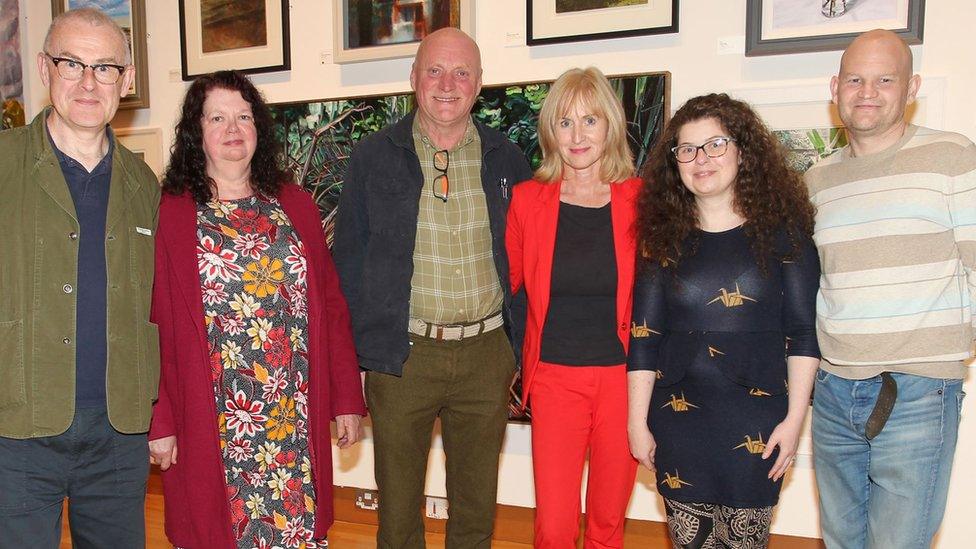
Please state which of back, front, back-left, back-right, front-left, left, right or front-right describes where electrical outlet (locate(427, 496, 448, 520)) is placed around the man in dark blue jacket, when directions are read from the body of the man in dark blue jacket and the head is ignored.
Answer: back

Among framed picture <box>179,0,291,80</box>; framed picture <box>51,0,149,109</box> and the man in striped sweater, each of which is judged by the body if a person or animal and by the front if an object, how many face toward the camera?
3

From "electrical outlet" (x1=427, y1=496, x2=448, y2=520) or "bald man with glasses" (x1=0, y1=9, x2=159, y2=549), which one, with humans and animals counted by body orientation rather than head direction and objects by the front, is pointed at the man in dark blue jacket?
the electrical outlet

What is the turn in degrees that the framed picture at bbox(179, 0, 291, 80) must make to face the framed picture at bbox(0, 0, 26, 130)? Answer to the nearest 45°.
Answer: approximately 135° to its right

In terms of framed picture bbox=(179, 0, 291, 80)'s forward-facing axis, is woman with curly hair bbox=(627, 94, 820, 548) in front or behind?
in front

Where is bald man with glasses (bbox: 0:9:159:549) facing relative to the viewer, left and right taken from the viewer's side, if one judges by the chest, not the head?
facing the viewer

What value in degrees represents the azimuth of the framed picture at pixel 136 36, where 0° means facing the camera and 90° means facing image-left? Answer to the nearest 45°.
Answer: approximately 0°

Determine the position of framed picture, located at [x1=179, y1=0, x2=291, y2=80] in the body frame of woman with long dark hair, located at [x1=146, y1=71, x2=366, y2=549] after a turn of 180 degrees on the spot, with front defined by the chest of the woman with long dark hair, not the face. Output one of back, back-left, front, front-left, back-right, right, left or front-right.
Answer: front

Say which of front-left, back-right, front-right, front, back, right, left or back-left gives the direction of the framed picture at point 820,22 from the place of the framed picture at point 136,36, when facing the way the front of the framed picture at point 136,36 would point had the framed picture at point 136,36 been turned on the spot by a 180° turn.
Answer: back-right

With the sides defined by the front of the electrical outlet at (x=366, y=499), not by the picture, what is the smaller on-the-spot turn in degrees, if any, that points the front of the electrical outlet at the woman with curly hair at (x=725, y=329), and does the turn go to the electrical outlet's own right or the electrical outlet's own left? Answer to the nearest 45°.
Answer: approximately 45° to the electrical outlet's own left

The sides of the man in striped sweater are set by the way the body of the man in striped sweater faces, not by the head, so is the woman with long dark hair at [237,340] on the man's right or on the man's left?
on the man's right

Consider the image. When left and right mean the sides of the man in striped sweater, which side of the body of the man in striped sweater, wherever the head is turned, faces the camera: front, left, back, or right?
front

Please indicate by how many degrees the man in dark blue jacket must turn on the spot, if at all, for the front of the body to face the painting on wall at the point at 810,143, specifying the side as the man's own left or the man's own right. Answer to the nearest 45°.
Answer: approximately 90° to the man's own left
